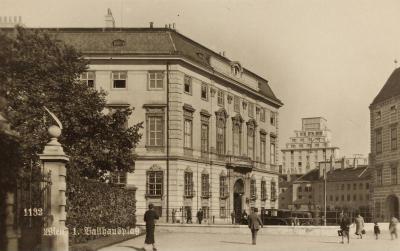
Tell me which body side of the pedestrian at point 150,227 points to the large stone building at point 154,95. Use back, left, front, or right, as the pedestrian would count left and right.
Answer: front

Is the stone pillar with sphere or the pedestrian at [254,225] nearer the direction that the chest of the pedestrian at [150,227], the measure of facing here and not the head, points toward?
the pedestrian

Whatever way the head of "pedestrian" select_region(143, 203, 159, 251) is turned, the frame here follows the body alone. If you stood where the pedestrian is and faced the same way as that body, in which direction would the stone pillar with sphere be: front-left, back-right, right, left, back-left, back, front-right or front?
back-left

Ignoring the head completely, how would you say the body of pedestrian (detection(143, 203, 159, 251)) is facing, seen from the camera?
away from the camera

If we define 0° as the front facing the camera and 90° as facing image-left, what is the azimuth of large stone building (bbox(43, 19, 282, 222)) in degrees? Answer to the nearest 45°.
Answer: approximately 315°

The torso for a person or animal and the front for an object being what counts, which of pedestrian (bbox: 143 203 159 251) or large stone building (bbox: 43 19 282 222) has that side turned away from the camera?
the pedestrian
